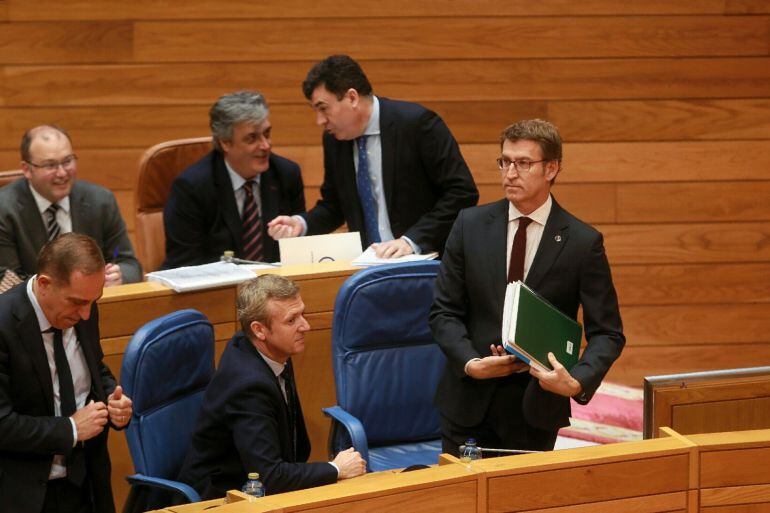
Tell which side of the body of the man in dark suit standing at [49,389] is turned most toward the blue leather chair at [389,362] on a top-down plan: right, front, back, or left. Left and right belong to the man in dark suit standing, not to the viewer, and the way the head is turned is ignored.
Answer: left

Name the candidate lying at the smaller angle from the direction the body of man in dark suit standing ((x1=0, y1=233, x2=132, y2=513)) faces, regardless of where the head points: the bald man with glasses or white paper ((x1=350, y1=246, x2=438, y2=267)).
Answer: the white paper

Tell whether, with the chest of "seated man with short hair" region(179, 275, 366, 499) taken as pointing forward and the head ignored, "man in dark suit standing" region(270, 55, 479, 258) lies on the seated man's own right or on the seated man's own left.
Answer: on the seated man's own left

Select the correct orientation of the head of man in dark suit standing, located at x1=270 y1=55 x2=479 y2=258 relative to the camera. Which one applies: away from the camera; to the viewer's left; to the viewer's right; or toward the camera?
to the viewer's left

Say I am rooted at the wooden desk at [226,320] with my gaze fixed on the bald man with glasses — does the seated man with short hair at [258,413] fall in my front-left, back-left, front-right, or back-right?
back-left

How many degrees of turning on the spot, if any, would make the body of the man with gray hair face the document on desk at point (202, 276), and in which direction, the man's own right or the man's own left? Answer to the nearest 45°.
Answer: approximately 45° to the man's own right
